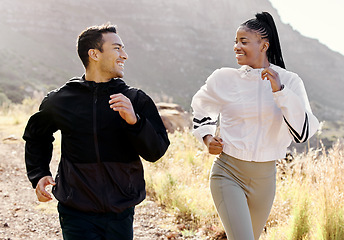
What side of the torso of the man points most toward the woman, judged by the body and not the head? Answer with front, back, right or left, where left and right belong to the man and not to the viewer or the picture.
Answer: left

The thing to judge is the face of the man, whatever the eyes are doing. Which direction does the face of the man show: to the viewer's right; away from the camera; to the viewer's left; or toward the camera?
to the viewer's right

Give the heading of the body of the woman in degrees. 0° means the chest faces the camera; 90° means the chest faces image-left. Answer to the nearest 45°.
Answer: approximately 0°

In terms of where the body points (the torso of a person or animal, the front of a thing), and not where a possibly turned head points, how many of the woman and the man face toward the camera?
2

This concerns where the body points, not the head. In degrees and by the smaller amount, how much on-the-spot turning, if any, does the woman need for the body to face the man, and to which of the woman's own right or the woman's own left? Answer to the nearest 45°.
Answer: approximately 45° to the woman's own right
